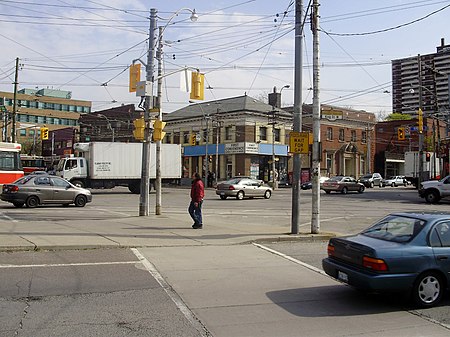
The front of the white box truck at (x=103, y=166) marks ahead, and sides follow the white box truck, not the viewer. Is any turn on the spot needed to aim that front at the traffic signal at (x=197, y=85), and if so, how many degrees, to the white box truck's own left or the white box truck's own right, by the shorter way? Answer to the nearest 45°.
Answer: approximately 90° to the white box truck's own left

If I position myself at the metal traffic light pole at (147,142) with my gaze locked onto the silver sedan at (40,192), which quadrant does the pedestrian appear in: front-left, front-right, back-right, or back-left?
back-left

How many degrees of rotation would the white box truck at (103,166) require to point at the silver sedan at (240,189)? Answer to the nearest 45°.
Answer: approximately 135° to its left

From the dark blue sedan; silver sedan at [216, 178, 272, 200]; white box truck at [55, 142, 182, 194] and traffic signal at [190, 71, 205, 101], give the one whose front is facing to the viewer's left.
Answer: the white box truck

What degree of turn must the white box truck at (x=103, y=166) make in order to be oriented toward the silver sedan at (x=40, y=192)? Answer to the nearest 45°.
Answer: approximately 90° to its left

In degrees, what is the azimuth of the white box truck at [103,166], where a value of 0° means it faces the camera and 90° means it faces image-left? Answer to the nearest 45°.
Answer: approximately 90°

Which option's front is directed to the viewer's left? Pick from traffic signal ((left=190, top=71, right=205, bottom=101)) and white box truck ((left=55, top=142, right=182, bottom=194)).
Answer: the white box truck
